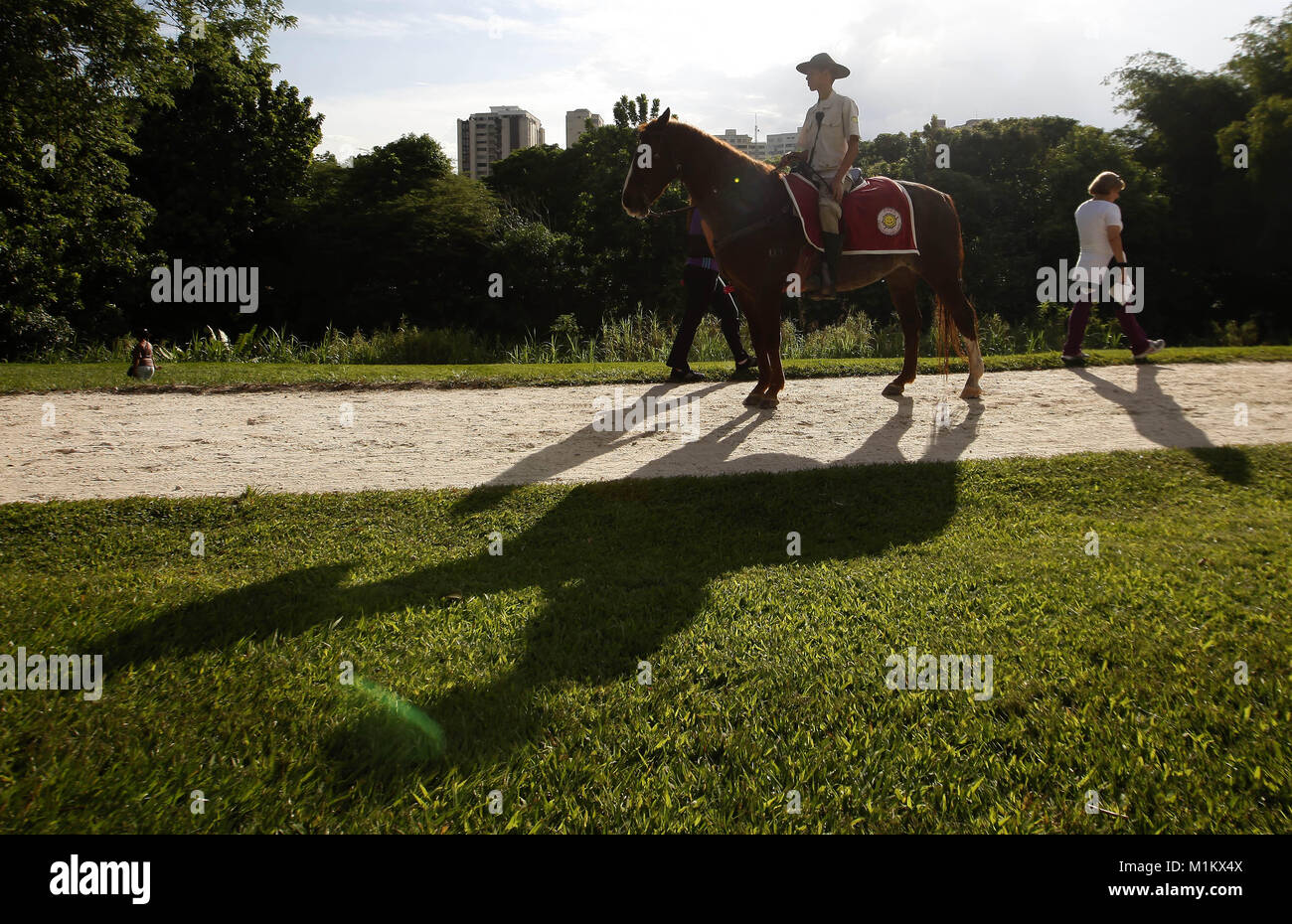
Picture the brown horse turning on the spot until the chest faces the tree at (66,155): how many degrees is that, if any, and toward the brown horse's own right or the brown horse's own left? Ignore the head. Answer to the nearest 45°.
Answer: approximately 45° to the brown horse's own right

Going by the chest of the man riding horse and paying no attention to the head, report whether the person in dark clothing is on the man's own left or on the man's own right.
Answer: on the man's own right

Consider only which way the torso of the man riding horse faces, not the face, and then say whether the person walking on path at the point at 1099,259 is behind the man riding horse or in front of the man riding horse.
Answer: behind

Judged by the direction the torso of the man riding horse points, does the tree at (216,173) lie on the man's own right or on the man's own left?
on the man's own right

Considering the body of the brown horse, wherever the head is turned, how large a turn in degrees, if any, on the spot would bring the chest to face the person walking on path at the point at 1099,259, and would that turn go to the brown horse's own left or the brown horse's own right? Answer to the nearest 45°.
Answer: approximately 135° to the brown horse's own right

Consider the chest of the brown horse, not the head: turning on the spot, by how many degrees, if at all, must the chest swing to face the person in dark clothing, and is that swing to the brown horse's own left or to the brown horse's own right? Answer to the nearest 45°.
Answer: approximately 90° to the brown horse's own right

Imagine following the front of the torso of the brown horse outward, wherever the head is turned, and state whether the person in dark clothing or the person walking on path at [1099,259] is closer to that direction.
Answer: the person in dark clothing

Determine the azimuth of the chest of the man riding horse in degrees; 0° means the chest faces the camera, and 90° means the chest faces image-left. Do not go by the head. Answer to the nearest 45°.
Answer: approximately 45°

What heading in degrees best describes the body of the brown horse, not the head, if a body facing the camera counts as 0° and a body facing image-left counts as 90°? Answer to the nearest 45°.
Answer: approximately 90°
